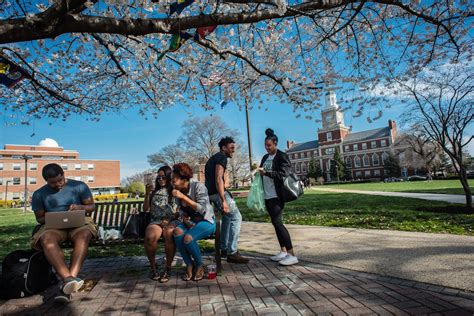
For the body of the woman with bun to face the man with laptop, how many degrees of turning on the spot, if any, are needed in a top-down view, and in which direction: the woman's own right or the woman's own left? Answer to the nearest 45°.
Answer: approximately 45° to the woman's own right

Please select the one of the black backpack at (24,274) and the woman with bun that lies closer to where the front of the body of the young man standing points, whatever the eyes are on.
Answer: the woman with bun

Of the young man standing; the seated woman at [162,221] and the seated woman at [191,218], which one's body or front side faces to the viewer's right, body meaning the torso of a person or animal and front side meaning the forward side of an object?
the young man standing

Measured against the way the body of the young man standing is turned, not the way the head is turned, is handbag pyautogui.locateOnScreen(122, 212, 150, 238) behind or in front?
behind

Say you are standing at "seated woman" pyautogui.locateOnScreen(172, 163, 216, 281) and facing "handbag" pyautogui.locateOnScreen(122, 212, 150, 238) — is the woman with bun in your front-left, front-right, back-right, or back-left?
back-right

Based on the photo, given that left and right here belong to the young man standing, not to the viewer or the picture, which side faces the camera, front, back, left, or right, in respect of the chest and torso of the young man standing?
right

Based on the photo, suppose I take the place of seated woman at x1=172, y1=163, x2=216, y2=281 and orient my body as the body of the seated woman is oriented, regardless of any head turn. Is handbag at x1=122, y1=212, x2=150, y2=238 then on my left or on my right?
on my right

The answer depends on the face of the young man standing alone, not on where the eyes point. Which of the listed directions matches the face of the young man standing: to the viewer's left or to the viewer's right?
to the viewer's right

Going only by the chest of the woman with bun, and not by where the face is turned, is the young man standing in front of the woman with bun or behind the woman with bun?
in front
